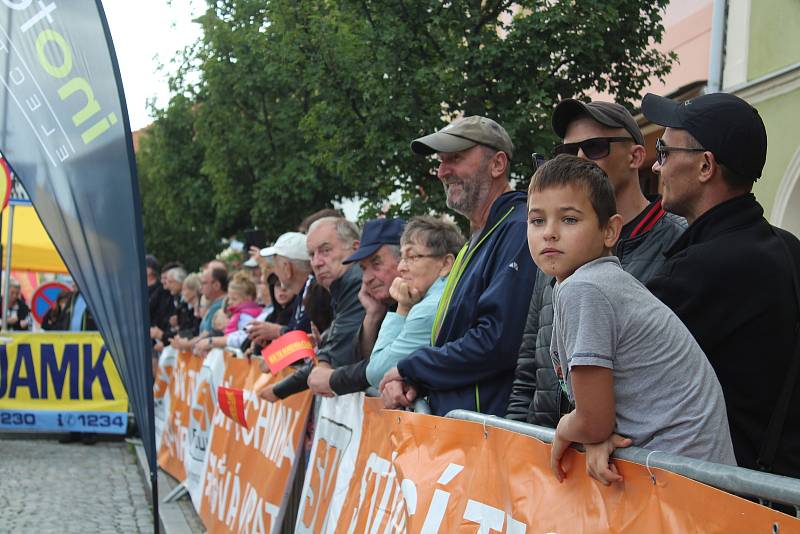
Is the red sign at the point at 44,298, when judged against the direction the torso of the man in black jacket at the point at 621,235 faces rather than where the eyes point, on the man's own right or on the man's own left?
on the man's own right

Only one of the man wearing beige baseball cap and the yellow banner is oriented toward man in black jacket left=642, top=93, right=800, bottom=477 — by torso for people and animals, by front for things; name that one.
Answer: the yellow banner

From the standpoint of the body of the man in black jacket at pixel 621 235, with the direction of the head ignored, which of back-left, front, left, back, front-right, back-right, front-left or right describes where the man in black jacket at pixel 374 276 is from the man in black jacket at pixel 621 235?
right

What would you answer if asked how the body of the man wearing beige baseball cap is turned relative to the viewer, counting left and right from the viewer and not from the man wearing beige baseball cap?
facing to the left of the viewer

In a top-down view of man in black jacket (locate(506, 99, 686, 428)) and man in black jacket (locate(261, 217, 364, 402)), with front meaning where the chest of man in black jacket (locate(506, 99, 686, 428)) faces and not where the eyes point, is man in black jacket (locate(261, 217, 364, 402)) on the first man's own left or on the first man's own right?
on the first man's own right

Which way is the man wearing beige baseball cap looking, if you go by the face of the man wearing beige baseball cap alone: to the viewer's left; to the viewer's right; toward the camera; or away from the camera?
to the viewer's left

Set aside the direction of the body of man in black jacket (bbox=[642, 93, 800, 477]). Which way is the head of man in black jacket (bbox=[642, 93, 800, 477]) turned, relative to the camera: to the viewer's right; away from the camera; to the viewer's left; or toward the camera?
to the viewer's left

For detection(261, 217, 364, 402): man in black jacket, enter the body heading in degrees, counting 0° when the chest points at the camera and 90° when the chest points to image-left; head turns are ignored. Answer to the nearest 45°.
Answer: approximately 45°

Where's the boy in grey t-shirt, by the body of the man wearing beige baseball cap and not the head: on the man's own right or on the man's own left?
on the man's own left
